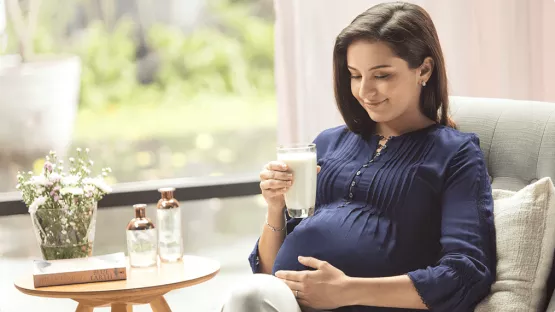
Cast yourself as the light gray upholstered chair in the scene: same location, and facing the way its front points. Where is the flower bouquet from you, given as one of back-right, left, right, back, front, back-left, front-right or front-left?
front-right

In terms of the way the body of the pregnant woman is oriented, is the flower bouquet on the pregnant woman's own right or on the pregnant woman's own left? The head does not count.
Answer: on the pregnant woman's own right

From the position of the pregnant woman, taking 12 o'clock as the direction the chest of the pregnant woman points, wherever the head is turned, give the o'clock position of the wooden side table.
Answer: The wooden side table is roughly at 2 o'clock from the pregnant woman.

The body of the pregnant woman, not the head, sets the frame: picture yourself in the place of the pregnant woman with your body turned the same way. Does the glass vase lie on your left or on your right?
on your right

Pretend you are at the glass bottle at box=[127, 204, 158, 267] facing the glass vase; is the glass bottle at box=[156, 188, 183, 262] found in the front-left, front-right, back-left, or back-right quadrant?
back-right

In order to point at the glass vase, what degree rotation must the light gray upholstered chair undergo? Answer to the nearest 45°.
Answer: approximately 45° to its right

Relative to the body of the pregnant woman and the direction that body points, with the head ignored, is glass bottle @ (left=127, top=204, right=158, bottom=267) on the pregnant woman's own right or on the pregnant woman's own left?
on the pregnant woman's own right

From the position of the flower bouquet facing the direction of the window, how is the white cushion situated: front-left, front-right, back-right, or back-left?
back-right

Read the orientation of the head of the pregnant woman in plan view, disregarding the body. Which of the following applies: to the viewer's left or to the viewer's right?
to the viewer's left

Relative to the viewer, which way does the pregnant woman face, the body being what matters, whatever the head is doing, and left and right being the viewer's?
facing the viewer and to the left of the viewer

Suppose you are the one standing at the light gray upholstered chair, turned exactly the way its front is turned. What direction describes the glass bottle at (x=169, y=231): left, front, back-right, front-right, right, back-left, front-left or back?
front-right
